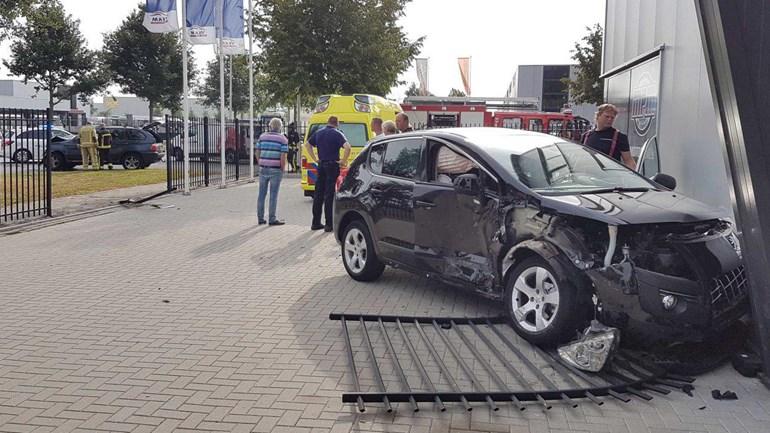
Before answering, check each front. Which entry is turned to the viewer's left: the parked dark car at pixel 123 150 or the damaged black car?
the parked dark car

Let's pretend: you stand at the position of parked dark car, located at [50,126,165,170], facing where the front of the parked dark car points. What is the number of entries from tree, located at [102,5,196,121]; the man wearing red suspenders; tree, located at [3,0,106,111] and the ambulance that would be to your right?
2

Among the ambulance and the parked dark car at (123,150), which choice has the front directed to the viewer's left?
the parked dark car

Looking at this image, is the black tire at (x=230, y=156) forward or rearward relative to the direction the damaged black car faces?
rearward

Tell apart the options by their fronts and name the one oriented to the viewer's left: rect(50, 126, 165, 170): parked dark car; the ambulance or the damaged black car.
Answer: the parked dark car

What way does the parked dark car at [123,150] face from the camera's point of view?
to the viewer's left

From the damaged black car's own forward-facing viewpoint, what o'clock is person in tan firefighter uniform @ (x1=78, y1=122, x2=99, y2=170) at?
The person in tan firefighter uniform is roughly at 6 o'clock from the damaged black car.

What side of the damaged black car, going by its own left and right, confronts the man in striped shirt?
back

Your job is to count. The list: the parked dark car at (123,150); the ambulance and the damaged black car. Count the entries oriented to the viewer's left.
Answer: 1

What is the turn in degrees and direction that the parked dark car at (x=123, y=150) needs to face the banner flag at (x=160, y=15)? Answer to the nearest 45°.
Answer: approximately 90° to its left

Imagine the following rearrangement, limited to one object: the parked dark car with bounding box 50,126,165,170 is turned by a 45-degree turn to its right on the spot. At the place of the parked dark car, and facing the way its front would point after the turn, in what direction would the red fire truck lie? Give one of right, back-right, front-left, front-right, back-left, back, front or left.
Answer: back-right
